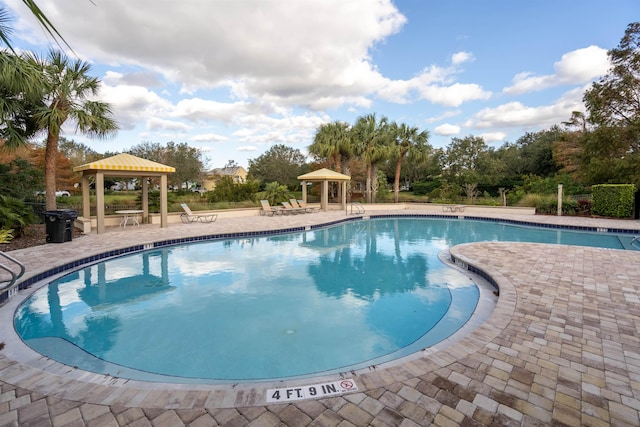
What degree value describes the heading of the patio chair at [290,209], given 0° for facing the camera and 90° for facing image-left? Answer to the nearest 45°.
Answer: approximately 315°

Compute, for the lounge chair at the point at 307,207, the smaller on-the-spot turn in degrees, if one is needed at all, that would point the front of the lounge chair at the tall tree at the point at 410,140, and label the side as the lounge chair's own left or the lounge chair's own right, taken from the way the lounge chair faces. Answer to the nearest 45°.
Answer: approximately 90° to the lounge chair's own left

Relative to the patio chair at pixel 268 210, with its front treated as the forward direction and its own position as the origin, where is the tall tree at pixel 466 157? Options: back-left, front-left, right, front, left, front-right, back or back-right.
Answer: left

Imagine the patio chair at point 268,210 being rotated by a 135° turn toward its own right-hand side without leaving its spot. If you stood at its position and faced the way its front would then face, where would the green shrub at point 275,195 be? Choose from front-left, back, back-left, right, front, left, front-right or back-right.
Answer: right

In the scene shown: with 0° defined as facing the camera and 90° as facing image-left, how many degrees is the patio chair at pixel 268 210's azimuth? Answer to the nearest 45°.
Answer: approximately 315°

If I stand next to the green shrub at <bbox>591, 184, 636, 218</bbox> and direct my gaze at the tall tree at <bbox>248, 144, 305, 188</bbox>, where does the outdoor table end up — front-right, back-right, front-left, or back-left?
front-left

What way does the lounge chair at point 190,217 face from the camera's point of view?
to the viewer's right

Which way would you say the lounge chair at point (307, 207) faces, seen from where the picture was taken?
facing the viewer and to the right of the viewer

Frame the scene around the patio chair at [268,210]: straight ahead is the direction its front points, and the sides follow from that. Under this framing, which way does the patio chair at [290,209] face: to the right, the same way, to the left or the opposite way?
the same way

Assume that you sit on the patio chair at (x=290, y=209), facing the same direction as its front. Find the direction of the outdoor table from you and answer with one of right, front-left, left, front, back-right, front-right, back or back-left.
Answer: right

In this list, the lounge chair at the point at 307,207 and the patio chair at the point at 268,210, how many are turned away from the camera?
0

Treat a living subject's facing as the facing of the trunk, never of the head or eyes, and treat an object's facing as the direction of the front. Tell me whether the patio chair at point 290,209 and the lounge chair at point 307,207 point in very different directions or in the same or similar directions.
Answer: same or similar directions
